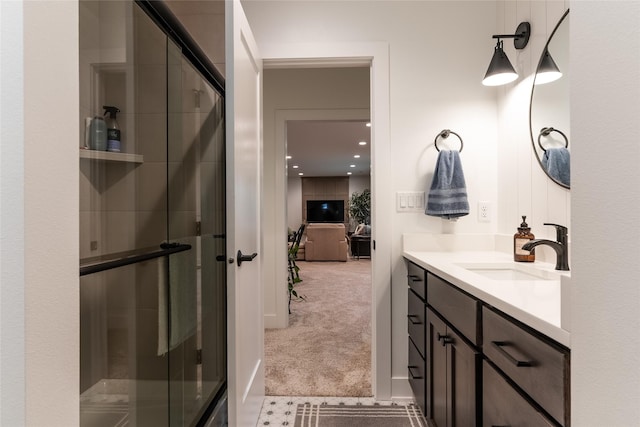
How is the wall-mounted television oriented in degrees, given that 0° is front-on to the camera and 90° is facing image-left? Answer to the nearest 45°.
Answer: approximately 0°

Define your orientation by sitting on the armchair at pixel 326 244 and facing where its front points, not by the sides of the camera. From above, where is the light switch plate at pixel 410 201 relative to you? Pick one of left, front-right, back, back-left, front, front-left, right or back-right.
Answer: back

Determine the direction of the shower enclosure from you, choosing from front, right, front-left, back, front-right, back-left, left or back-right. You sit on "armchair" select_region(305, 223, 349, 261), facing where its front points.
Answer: back

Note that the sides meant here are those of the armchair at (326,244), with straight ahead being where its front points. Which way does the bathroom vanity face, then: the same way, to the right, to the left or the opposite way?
to the left

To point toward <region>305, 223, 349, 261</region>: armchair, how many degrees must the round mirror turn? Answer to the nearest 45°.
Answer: approximately 90° to its right

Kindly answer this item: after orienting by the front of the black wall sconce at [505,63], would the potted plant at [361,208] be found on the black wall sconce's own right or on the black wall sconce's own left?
on the black wall sconce's own right

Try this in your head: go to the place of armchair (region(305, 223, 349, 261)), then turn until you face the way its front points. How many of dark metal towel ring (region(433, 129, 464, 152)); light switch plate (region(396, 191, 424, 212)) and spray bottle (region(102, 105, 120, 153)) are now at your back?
3
